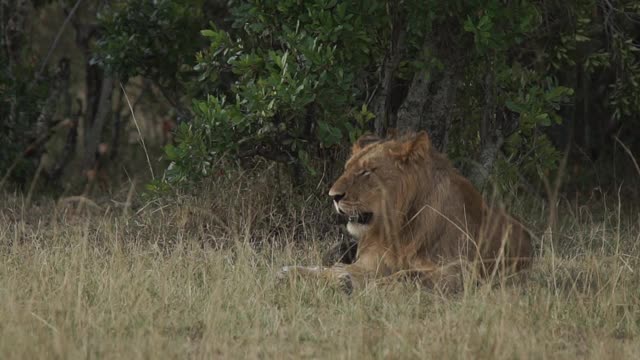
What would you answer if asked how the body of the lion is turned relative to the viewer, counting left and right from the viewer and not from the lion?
facing the viewer and to the left of the viewer
